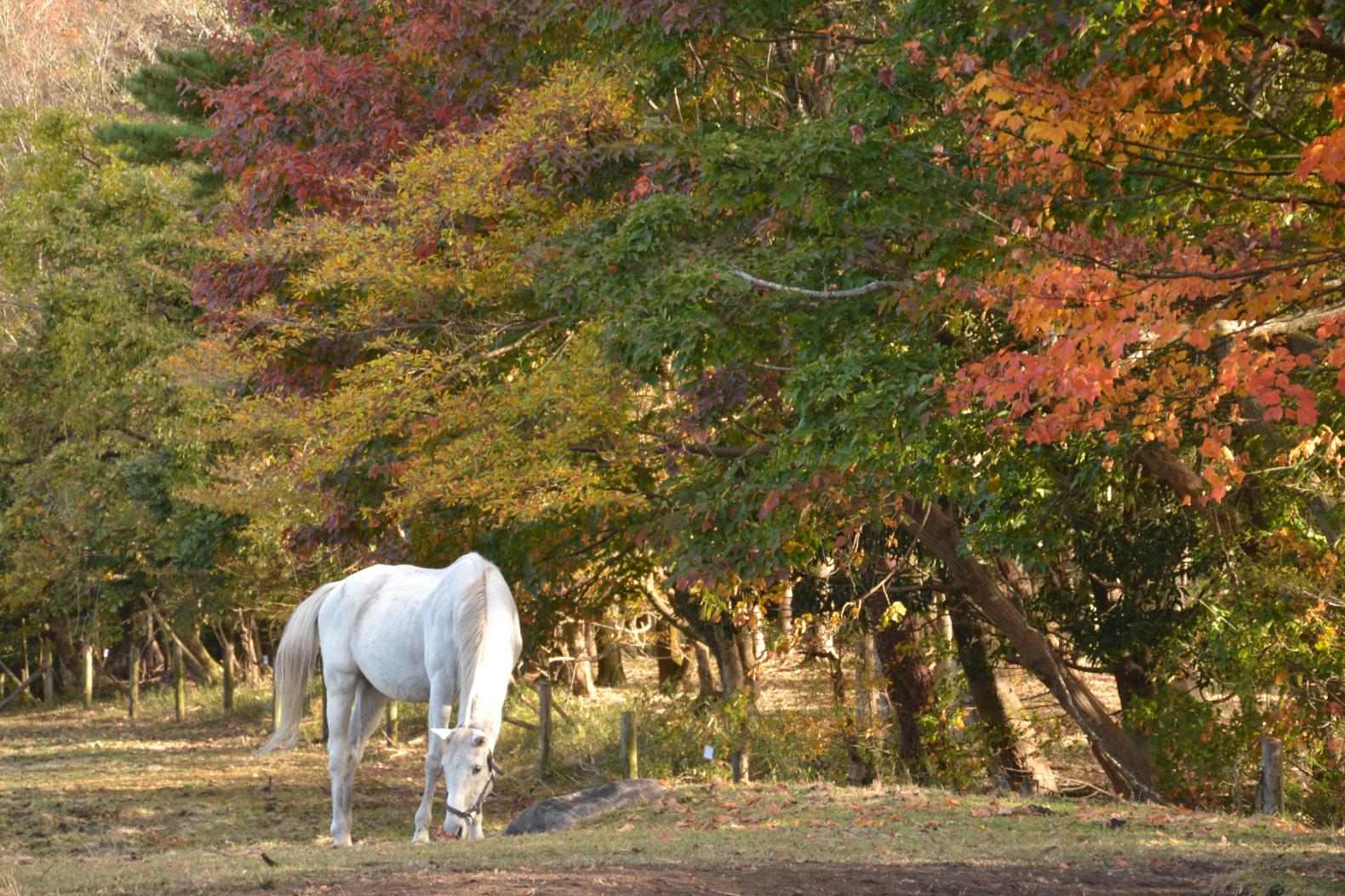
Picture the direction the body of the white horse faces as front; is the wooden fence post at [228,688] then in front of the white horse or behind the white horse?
behind

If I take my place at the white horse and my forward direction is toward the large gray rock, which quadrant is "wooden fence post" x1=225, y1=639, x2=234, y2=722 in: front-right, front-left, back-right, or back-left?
back-left

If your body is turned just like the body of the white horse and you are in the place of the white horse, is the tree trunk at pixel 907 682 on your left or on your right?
on your left

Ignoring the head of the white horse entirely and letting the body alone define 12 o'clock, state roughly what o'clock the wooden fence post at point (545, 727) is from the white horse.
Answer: The wooden fence post is roughly at 8 o'clock from the white horse.

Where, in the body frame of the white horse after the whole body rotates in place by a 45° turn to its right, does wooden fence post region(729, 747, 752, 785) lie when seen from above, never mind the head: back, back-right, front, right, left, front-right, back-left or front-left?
back-left

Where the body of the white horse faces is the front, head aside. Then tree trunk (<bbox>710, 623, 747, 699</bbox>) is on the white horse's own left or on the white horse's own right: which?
on the white horse's own left

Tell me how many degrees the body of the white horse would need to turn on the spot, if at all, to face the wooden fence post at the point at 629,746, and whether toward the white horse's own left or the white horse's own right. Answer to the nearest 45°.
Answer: approximately 90° to the white horse's own left

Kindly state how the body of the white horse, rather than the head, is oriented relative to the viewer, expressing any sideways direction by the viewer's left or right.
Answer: facing the viewer and to the right of the viewer

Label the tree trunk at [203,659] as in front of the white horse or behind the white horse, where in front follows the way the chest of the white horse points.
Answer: behind

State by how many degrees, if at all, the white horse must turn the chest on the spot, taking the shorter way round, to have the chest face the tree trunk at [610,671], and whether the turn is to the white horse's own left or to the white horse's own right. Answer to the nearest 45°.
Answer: approximately 135° to the white horse's own left

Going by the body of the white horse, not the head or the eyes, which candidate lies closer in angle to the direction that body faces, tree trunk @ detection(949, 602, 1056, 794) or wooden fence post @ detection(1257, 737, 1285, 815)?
the wooden fence post

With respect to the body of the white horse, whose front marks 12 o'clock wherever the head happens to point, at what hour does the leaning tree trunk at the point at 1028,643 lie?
The leaning tree trunk is roughly at 10 o'clock from the white horse.

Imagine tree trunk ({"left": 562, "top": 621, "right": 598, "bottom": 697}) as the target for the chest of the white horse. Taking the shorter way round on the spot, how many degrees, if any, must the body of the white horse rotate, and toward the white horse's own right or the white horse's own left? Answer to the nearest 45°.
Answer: approximately 135° to the white horse's own left

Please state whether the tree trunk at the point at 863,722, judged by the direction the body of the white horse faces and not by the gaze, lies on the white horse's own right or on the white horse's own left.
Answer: on the white horse's own left

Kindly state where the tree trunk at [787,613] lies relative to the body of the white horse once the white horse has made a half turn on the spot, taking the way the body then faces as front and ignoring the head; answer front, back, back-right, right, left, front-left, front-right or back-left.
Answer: right
